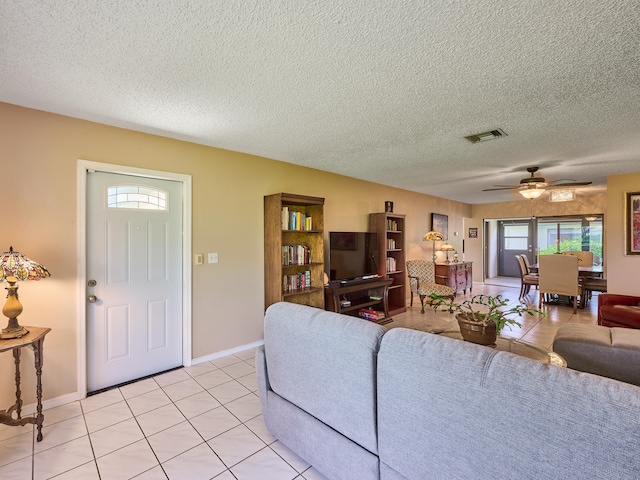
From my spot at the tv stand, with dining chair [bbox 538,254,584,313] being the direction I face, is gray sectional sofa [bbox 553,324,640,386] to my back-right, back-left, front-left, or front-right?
front-right

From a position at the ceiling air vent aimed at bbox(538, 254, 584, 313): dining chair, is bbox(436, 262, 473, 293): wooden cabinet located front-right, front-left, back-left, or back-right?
front-left

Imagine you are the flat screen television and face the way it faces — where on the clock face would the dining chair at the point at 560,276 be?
The dining chair is roughly at 10 o'clock from the flat screen television.

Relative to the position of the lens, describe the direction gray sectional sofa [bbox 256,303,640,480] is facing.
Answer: facing away from the viewer and to the right of the viewer

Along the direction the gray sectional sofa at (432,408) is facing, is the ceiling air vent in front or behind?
in front

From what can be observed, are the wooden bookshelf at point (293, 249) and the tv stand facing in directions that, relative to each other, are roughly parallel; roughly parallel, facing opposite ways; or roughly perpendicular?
roughly parallel

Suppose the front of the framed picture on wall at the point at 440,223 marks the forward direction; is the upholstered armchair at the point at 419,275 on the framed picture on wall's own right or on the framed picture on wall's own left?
on the framed picture on wall's own right

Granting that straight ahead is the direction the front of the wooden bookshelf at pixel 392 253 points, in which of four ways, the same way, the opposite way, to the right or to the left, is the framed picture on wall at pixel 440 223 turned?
the same way

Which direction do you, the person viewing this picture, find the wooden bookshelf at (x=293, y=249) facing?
facing the viewer and to the right of the viewer

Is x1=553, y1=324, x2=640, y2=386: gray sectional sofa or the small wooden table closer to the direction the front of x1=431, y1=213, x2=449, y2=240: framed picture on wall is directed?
the gray sectional sofa

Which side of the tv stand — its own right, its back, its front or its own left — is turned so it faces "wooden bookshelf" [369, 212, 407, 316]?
left

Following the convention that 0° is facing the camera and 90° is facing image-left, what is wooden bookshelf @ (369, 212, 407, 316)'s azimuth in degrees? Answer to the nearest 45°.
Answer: approximately 315°

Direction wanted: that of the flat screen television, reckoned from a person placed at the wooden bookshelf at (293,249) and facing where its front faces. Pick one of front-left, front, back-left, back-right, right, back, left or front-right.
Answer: left
